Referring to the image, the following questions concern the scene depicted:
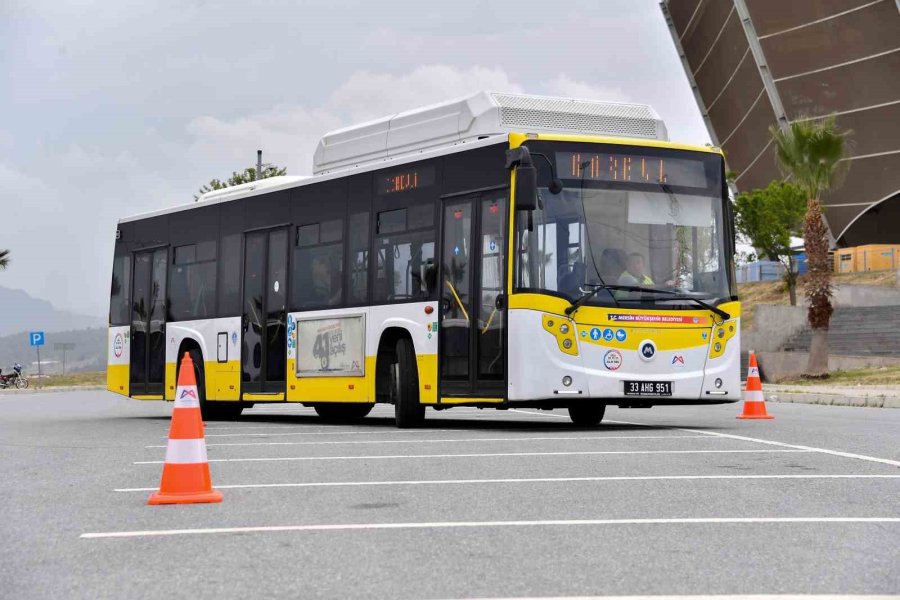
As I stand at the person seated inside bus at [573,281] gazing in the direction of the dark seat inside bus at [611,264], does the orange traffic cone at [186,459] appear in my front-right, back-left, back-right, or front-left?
back-right

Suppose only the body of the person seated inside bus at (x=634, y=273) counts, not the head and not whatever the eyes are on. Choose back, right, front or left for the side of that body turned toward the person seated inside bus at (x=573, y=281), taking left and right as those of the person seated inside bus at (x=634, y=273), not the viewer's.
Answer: right

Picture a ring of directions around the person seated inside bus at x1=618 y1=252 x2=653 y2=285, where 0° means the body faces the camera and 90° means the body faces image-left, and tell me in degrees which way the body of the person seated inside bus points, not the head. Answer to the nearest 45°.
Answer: approximately 315°

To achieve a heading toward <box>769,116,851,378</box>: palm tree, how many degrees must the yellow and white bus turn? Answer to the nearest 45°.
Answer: approximately 90° to its left

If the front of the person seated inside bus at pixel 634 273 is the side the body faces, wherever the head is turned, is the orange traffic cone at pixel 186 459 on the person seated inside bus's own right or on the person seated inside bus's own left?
on the person seated inside bus's own right

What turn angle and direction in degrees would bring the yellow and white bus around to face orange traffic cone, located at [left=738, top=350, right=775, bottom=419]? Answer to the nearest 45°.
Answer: approximately 90° to its left
